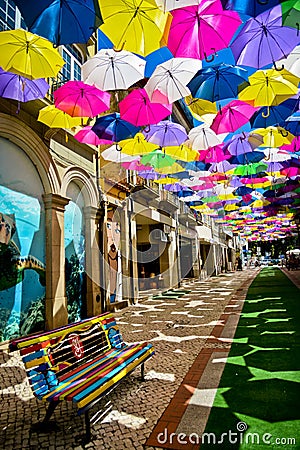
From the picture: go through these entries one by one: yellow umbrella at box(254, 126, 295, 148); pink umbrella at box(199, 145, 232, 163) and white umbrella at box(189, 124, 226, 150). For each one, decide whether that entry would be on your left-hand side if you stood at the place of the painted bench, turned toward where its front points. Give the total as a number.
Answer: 3

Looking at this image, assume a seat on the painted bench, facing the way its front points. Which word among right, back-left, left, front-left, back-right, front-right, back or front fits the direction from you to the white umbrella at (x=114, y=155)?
back-left

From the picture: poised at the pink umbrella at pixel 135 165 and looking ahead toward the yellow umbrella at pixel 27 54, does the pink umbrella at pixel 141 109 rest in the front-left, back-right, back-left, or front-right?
front-left

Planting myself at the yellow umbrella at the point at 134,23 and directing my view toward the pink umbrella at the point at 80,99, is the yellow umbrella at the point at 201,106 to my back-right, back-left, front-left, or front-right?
front-right

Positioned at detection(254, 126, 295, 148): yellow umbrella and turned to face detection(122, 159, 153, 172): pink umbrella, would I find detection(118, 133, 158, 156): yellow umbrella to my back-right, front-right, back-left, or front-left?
front-left

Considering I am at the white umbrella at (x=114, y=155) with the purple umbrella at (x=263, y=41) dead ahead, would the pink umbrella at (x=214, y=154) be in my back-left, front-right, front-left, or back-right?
front-left

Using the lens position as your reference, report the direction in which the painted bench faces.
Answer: facing the viewer and to the right of the viewer

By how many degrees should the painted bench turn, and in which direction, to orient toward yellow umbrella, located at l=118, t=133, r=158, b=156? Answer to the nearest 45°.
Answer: approximately 135° to its left

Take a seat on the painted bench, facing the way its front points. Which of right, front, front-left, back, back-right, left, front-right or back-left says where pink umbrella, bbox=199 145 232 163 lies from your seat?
left
